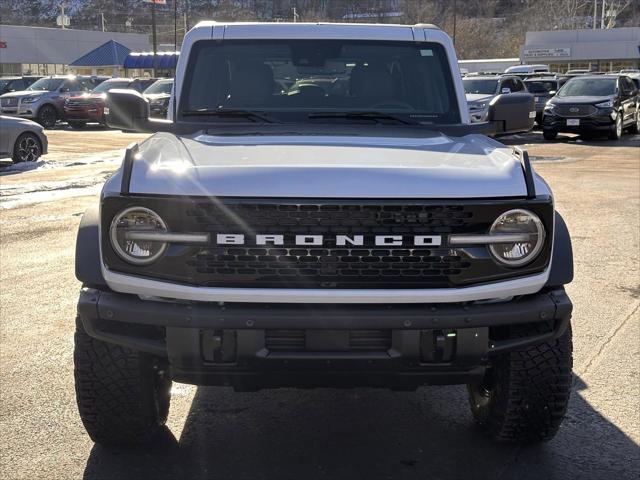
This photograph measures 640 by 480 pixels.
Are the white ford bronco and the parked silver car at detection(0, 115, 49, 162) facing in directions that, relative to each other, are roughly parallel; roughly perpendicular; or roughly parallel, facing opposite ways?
roughly perpendicular

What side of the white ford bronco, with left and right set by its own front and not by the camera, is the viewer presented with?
front

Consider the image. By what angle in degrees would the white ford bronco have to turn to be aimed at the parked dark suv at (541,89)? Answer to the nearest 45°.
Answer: approximately 180°

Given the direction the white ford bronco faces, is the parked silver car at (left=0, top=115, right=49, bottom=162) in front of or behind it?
behind

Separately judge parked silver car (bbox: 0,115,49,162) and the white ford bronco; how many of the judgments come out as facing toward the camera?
1

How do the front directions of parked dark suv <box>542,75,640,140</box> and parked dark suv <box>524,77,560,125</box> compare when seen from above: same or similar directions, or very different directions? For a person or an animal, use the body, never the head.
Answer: same or similar directions

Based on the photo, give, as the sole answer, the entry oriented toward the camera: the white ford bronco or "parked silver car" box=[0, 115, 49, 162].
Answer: the white ford bronco

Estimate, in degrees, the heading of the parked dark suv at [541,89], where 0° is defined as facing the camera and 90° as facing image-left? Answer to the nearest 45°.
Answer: approximately 45°

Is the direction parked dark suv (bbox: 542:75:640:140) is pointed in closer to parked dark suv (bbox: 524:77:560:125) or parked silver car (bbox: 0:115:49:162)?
the parked silver car

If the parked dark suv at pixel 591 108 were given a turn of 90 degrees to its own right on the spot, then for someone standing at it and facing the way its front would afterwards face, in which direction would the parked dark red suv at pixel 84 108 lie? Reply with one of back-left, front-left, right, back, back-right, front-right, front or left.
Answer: front-left
